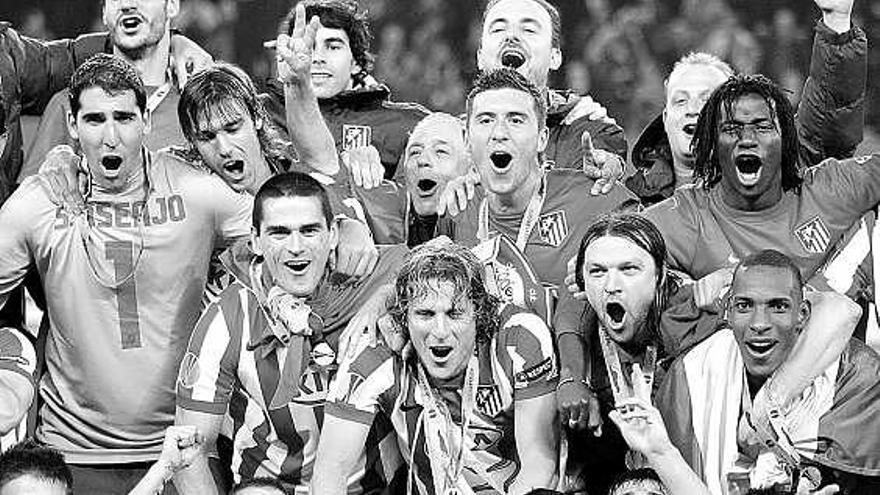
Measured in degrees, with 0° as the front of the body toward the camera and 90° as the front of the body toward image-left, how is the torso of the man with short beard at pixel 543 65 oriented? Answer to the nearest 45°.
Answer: approximately 0°

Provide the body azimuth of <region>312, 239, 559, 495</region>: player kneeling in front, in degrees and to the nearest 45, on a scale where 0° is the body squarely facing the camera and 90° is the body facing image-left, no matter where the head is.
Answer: approximately 0°

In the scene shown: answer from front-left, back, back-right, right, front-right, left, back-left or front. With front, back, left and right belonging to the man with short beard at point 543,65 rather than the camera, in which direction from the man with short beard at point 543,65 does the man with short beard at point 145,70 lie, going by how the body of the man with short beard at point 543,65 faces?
right

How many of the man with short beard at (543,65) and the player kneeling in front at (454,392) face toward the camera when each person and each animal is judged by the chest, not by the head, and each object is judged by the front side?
2

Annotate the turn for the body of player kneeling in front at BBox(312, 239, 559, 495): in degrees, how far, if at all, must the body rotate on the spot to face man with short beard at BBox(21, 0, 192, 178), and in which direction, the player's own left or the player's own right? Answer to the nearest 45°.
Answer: approximately 135° to the player's own right
